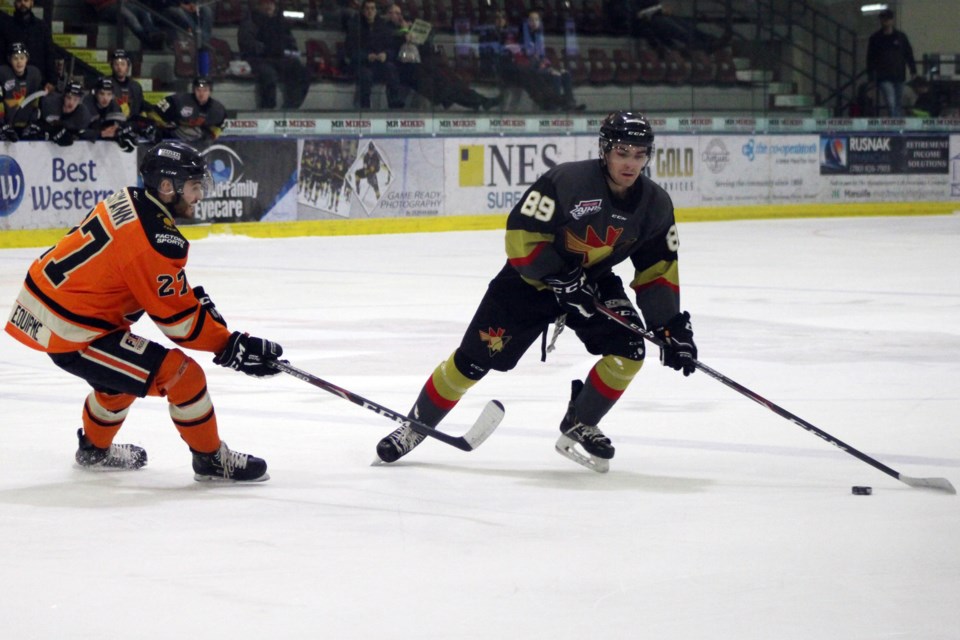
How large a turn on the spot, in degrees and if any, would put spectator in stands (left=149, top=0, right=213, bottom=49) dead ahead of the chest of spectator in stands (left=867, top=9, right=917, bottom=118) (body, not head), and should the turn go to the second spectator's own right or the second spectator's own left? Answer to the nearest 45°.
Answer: approximately 45° to the second spectator's own right

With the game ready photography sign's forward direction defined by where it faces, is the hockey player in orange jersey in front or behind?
in front

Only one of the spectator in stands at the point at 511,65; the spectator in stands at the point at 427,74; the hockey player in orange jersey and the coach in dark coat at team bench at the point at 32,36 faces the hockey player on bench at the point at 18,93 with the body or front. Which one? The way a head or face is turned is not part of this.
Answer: the coach in dark coat at team bench at the point at 32,36

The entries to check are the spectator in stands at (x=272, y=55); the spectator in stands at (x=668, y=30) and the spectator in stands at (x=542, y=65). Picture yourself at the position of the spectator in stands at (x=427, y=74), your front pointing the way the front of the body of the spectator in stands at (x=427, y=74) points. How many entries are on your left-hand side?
2

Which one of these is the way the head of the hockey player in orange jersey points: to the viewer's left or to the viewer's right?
to the viewer's right

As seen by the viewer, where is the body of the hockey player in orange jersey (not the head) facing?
to the viewer's right

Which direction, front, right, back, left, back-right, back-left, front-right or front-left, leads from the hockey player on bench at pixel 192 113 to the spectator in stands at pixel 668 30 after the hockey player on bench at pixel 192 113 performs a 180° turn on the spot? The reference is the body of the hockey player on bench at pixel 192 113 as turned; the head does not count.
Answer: front-right

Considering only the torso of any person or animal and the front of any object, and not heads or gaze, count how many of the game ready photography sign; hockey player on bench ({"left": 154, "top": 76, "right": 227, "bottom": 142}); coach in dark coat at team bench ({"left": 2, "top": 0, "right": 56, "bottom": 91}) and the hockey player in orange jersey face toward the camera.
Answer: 3

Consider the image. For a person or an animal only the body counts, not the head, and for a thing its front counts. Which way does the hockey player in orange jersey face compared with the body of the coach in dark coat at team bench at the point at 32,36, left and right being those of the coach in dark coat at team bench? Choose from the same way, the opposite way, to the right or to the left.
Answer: to the left

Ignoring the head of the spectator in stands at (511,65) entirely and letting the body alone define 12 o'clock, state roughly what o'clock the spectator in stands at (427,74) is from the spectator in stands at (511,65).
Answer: the spectator in stands at (427,74) is roughly at 3 o'clock from the spectator in stands at (511,65).

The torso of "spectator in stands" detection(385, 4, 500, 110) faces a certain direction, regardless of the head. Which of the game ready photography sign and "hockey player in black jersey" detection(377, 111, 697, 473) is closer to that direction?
the hockey player in black jersey

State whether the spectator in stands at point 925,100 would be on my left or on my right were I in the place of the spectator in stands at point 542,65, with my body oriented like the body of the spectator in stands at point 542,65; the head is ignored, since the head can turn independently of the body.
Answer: on my left

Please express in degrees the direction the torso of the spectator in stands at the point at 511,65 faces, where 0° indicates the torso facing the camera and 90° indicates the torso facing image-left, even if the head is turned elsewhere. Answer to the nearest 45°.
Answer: approximately 315°

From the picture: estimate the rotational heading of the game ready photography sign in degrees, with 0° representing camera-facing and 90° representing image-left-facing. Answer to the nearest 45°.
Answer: approximately 0°
